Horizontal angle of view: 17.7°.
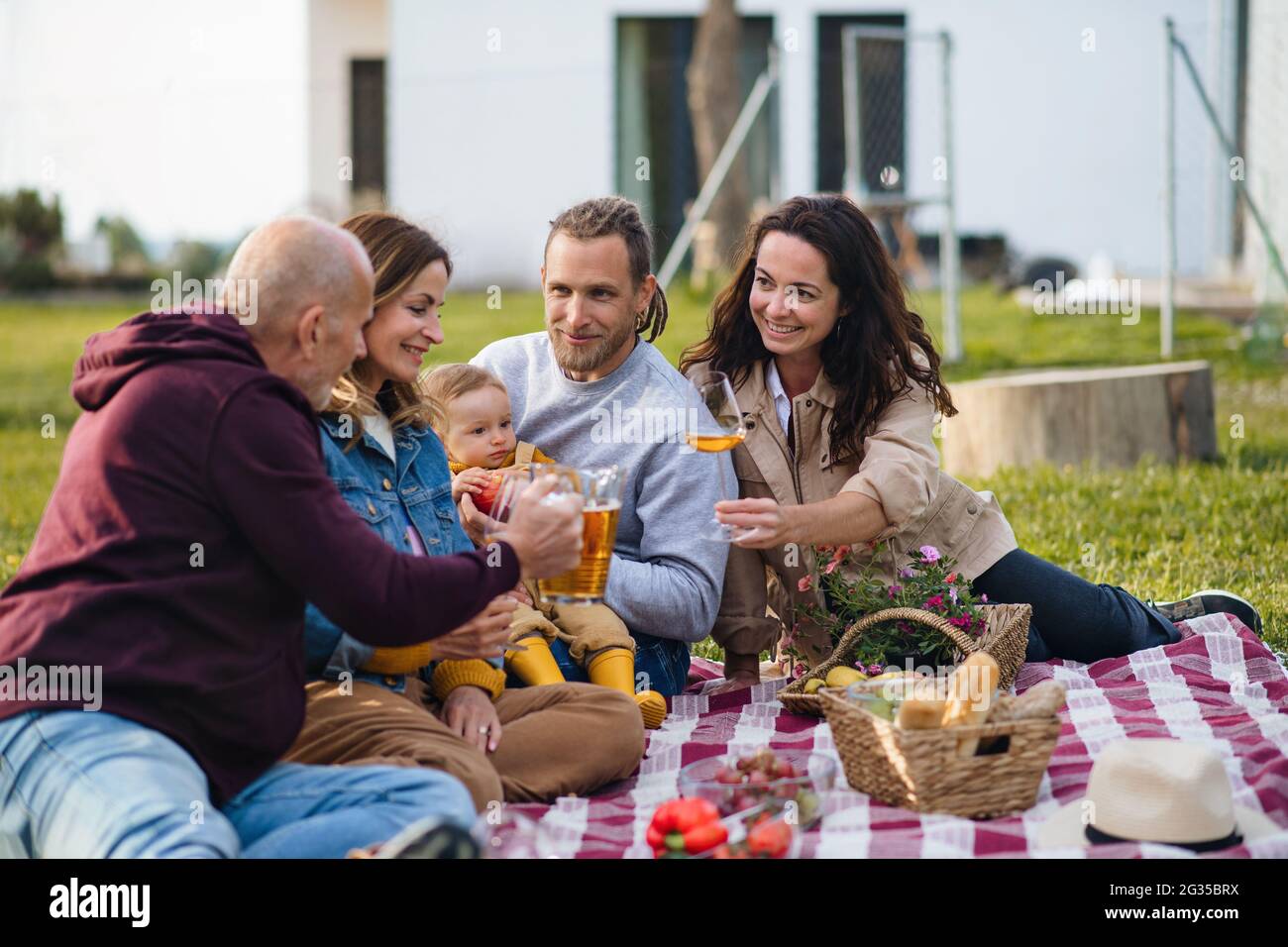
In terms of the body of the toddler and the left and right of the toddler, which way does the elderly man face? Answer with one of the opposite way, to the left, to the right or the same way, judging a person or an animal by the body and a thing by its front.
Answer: to the left

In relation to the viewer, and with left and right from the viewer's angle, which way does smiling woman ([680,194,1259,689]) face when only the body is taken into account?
facing the viewer and to the left of the viewer

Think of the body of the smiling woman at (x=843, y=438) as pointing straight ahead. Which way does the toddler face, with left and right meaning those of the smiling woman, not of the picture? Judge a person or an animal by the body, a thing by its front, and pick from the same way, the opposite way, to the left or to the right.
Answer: to the left

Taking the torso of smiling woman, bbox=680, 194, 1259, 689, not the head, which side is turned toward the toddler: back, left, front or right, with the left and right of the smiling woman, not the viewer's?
front

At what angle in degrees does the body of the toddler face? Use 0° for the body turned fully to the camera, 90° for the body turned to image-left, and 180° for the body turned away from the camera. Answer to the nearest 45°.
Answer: approximately 315°

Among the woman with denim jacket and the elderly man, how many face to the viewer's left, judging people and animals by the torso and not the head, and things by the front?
0

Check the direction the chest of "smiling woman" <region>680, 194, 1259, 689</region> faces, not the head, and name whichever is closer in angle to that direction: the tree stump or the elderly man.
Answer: the elderly man

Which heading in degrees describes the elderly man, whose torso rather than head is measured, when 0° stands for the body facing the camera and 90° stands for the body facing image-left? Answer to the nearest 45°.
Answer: approximately 225°

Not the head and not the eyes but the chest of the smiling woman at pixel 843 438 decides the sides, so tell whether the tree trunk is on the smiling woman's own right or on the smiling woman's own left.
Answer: on the smiling woman's own right

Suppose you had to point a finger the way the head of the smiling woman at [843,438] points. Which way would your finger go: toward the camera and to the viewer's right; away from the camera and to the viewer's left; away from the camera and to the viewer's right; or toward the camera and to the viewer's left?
toward the camera and to the viewer's left
